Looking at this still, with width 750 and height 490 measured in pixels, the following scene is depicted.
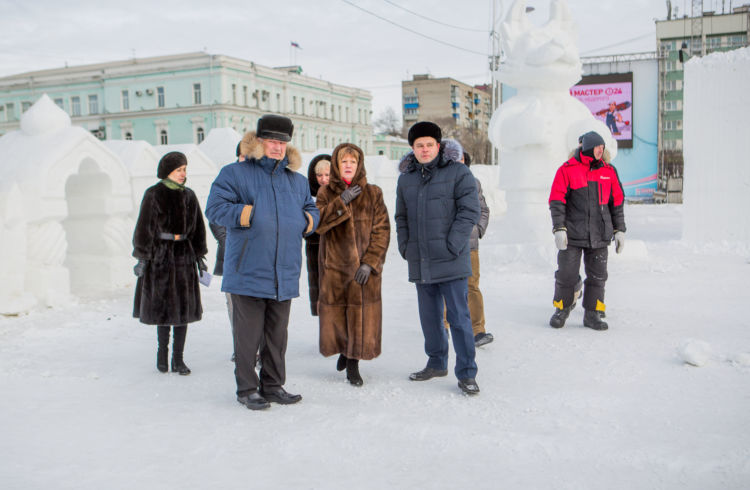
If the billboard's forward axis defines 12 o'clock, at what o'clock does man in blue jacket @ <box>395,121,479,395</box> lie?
The man in blue jacket is roughly at 12 o'clock from the billboard.

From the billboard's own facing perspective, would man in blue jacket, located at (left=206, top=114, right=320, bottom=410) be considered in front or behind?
in front

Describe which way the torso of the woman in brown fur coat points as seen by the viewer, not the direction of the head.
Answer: toward the camera

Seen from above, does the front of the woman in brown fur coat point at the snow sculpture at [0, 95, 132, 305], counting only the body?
no

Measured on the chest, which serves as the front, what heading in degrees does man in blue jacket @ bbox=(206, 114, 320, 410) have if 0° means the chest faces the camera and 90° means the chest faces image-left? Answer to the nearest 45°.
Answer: approximately 315°

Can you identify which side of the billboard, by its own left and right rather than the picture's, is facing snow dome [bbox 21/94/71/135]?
front

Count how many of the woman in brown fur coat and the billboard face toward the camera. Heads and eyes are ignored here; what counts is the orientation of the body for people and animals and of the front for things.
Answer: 2

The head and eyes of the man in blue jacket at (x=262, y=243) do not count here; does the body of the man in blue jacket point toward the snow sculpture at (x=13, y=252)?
no

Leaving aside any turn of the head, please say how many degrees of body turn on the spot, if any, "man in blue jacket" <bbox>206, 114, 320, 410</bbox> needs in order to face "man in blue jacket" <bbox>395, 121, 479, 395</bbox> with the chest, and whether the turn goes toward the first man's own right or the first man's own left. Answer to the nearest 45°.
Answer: approximately 45° to the first man's own left

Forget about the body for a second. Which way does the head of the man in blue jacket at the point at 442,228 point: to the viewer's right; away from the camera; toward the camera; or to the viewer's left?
toward the camera

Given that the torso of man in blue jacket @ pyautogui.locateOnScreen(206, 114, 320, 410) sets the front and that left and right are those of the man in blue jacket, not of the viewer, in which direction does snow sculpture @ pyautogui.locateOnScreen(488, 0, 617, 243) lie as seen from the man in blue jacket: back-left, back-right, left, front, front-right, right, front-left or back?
left

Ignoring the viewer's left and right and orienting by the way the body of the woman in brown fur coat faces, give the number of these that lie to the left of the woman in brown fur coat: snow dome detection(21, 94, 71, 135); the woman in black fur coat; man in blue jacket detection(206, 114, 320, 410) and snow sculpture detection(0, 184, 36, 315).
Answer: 0

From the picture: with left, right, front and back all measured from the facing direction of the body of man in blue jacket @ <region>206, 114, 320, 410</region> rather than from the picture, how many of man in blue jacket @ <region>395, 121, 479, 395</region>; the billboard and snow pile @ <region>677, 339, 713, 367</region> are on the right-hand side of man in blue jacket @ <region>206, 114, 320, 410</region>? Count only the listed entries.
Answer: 0

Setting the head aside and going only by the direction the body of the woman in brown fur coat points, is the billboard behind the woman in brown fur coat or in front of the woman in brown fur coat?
behind

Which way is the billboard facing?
toward the camera

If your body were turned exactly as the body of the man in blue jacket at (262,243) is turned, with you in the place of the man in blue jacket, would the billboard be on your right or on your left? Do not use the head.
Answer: on your left

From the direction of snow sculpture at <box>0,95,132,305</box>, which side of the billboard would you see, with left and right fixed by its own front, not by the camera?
front

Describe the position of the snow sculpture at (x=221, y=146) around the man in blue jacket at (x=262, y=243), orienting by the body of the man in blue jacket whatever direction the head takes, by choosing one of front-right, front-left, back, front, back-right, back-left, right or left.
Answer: back-left

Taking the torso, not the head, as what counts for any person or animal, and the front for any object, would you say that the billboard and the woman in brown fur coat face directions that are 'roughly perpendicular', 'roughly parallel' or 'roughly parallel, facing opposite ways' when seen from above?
roughly parallel
